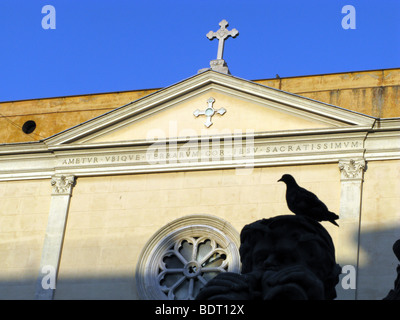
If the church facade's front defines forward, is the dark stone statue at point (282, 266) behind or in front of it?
in front

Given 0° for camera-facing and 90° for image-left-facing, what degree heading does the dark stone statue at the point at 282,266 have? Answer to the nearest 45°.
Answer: approximately 45°

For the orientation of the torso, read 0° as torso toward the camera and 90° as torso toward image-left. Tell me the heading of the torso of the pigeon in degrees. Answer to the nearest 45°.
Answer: approximately 90°

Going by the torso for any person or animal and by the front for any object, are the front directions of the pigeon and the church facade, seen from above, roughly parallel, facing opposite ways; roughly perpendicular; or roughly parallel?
roughly perpendicular

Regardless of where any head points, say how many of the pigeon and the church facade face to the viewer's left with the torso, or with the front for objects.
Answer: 1

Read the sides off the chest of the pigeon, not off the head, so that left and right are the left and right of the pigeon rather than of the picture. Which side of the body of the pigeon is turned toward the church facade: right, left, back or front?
right

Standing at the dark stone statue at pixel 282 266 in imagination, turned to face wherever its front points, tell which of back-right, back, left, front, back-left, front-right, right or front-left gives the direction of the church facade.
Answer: back-right
